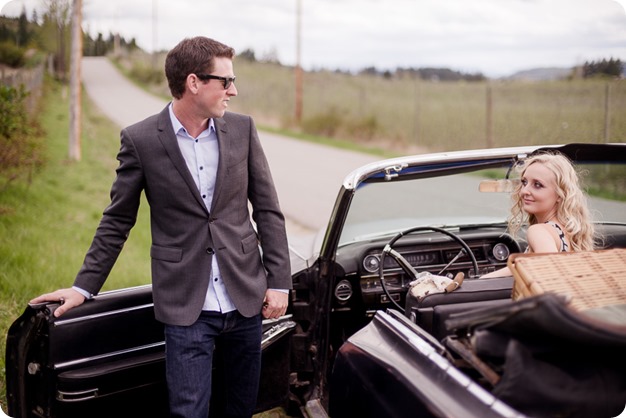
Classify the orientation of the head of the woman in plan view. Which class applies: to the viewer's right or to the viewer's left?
to the viewer's left

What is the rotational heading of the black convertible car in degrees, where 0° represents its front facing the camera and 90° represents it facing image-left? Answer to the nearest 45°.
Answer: approximately 135°

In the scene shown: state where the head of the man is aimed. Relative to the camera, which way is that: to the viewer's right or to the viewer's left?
to the viewer's right
